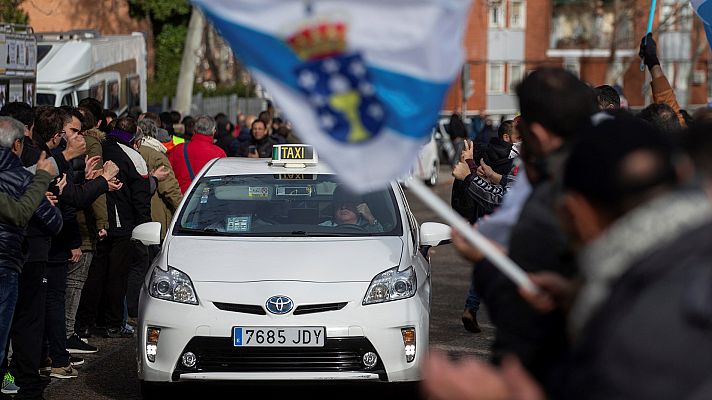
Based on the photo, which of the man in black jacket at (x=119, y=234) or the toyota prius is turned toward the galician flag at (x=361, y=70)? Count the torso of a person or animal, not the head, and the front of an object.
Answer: the toyota prius

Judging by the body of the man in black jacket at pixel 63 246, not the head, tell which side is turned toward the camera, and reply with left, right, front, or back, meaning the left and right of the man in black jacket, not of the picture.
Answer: right

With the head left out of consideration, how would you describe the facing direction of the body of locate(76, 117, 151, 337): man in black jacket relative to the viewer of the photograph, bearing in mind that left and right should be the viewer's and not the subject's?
facing away from the viewer and to the right of the viewer

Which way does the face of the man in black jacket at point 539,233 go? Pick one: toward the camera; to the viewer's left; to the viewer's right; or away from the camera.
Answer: to the viewer's left

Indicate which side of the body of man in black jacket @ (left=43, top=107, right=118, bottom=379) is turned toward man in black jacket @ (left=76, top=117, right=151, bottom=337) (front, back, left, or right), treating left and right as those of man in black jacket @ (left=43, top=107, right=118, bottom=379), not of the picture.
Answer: left

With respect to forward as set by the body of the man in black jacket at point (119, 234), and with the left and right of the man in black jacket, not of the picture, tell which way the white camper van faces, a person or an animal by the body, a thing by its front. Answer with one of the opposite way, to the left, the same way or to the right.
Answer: the opposite way

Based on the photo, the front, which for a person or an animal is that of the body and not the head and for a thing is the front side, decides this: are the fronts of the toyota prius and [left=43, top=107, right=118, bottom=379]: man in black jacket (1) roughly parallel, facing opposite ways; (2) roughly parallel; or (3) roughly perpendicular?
roughly perpendicular

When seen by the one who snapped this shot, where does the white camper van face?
facing the viewer and to the left of the viewer

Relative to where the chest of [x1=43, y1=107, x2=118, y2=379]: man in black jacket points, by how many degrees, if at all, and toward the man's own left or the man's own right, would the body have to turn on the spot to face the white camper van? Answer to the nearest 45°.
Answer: approximately 90° to the man's own left

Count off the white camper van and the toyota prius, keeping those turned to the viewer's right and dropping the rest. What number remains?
0

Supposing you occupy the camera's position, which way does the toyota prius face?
facing the viewer
